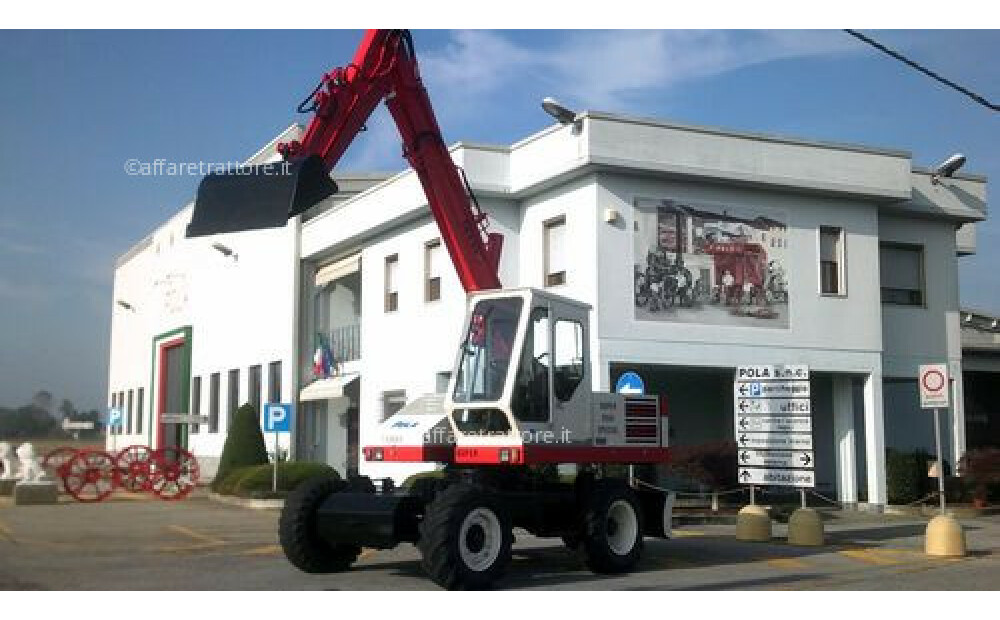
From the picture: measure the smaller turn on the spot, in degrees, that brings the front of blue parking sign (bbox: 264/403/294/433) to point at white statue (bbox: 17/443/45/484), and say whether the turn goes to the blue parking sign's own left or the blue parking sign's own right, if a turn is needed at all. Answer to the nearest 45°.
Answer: approximately 90° to the blue parking sign's own right

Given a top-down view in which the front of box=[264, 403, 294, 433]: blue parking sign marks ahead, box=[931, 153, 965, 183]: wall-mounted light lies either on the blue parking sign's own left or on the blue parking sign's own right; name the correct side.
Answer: on the blue parking sign's own left

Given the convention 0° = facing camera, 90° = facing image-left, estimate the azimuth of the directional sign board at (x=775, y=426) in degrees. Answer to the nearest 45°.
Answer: approximately 0°

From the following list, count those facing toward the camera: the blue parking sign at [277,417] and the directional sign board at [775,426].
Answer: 2

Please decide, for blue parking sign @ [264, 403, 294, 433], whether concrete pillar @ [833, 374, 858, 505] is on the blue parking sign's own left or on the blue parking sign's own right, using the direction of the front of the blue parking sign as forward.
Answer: on the blue parking sign's own left

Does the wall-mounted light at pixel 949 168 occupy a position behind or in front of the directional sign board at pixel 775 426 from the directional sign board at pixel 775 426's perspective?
behind
